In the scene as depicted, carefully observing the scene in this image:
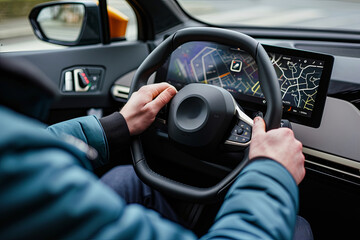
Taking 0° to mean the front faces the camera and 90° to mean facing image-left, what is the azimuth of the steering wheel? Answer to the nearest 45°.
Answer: approximately 45°
